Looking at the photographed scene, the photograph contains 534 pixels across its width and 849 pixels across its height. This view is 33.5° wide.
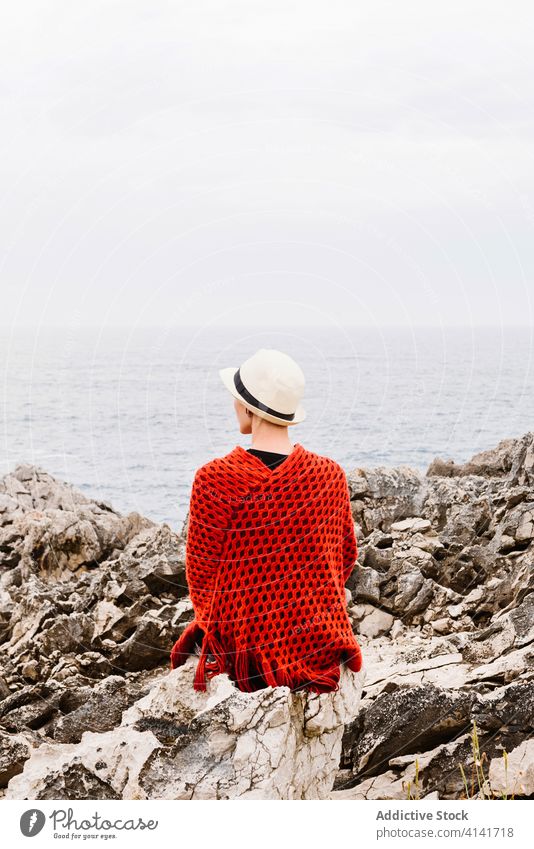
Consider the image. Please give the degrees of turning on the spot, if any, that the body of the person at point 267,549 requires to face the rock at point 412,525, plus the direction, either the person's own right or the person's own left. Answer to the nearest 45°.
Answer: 0° — they already face it

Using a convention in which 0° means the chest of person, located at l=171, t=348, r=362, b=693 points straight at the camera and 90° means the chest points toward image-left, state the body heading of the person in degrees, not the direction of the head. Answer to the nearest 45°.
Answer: approximately 180°

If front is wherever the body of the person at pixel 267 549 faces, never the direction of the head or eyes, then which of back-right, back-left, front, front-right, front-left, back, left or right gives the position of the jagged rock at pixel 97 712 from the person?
front-left

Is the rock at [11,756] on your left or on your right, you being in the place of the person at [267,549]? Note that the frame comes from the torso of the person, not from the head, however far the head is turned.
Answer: on your left

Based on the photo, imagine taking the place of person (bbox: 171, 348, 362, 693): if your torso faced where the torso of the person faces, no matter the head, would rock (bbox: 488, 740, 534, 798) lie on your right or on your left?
on your right
